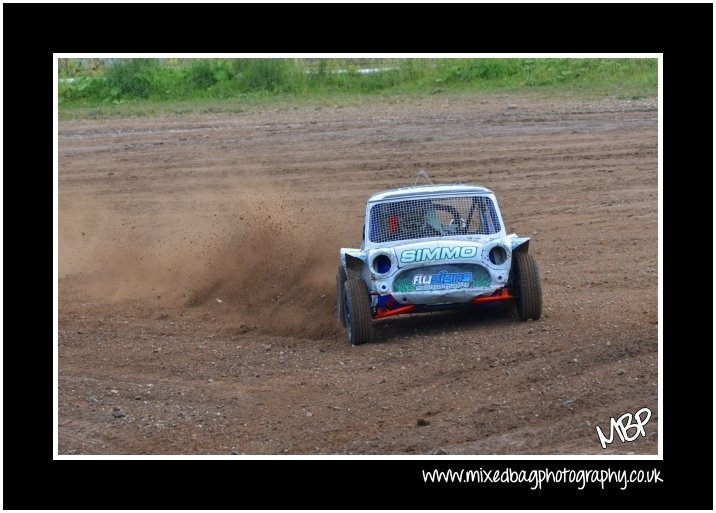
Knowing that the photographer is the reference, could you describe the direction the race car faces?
facing the viewer
